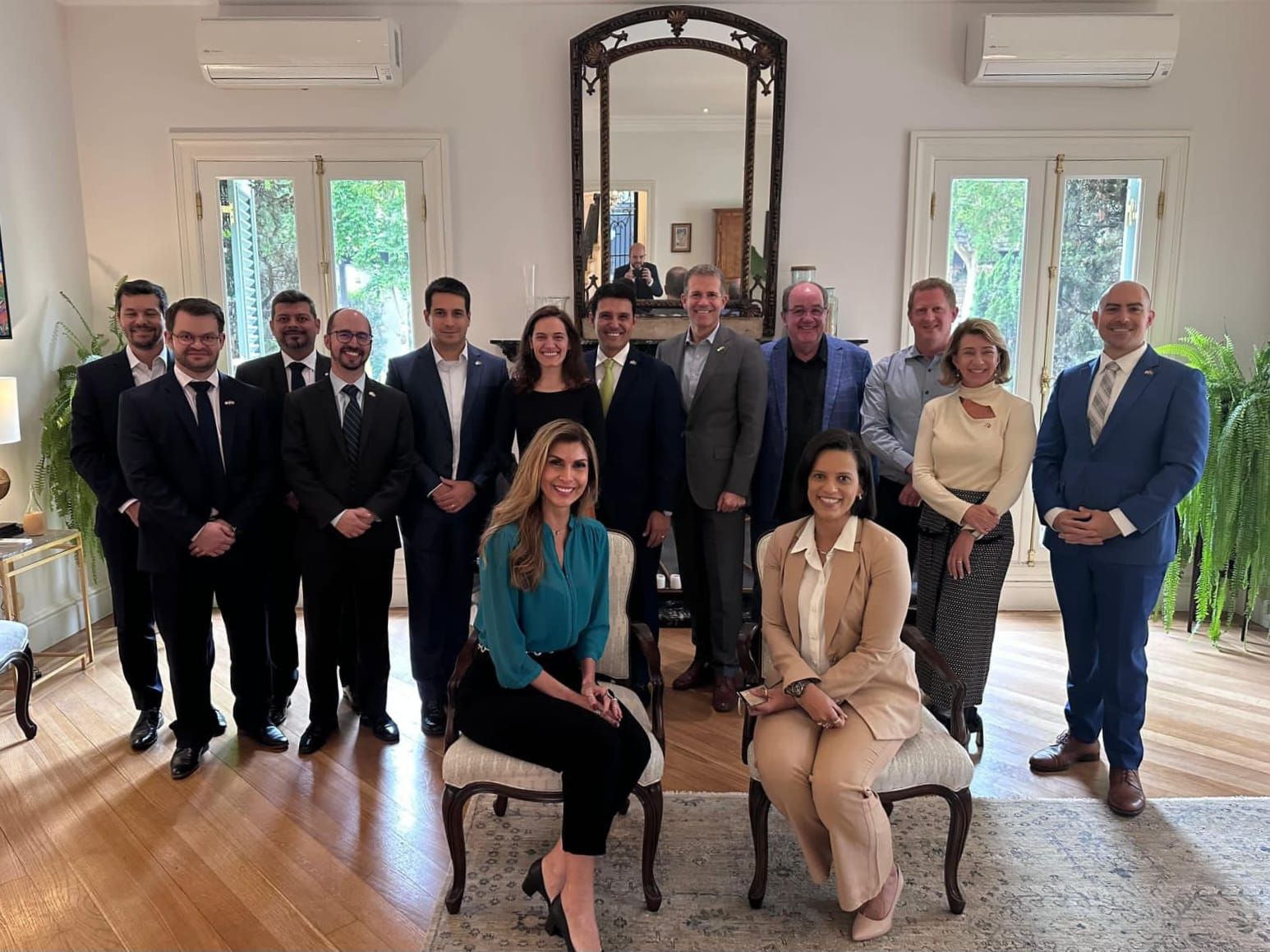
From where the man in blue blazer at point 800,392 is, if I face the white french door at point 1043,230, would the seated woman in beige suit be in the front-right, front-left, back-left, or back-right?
back-right

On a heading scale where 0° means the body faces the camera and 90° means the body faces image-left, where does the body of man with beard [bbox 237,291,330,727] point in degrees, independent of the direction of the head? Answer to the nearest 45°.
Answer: approximately 0°

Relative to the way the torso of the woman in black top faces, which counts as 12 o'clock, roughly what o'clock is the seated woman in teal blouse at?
The seated woman in teal blouse is roughly at 12 o'clock from the woman in black top.

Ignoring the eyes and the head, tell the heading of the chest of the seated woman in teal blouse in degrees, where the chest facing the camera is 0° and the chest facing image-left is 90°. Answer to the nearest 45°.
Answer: approximately 315°

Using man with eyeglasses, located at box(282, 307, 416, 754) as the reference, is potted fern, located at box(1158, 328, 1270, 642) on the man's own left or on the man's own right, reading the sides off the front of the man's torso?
on the man's own left
